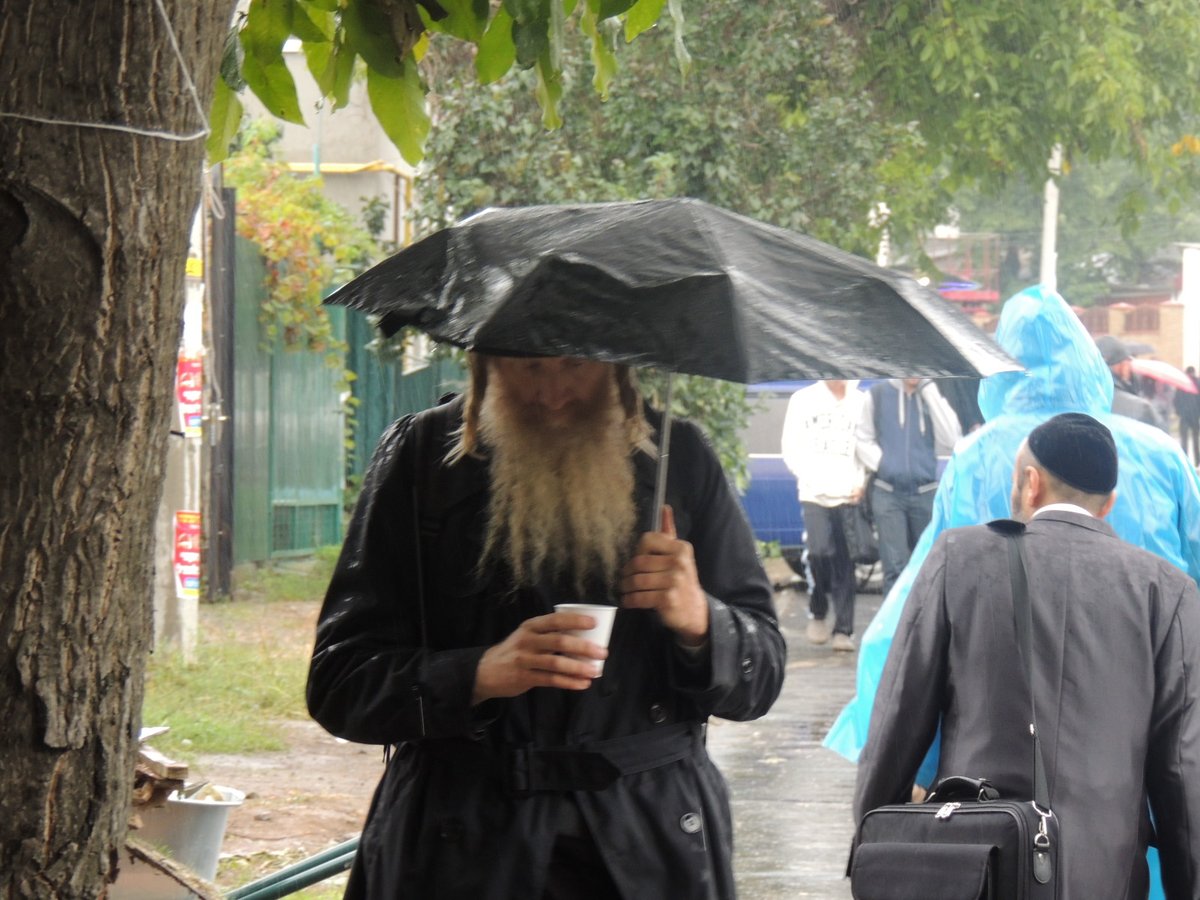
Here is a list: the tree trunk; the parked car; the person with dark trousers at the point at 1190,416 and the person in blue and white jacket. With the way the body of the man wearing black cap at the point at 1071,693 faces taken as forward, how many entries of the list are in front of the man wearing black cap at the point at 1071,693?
3

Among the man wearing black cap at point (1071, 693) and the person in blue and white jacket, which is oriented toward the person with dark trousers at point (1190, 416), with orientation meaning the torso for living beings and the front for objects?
the man wearing black cap

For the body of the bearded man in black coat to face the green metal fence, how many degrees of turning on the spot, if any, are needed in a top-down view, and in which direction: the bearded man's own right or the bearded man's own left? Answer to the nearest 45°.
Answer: approximately 180°

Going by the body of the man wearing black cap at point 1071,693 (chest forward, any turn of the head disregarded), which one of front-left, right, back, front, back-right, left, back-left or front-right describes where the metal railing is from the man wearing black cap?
left

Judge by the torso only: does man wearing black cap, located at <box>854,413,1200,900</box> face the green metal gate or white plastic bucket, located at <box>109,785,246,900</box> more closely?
the green metal gate

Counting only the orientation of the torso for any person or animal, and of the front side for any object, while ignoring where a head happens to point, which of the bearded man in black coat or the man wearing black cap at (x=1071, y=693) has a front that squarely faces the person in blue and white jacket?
the man wearing black cap

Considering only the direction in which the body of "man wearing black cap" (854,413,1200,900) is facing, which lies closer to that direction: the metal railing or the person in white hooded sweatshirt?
the person in white hooded sweatshirt

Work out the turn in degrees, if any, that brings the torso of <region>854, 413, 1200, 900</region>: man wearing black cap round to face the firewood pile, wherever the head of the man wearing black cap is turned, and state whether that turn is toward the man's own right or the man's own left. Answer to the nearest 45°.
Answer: approximately 90° to the man's own left

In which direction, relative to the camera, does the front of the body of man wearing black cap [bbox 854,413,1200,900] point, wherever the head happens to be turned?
away from the camera
